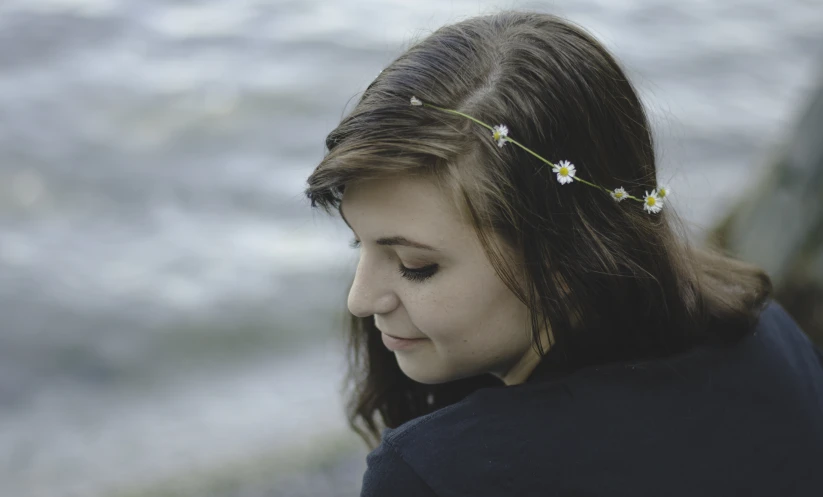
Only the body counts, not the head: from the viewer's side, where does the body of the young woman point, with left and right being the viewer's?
facing away from the viewer and to the left of the viewer

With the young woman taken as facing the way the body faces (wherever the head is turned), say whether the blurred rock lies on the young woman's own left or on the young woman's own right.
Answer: on the young woman's own right
